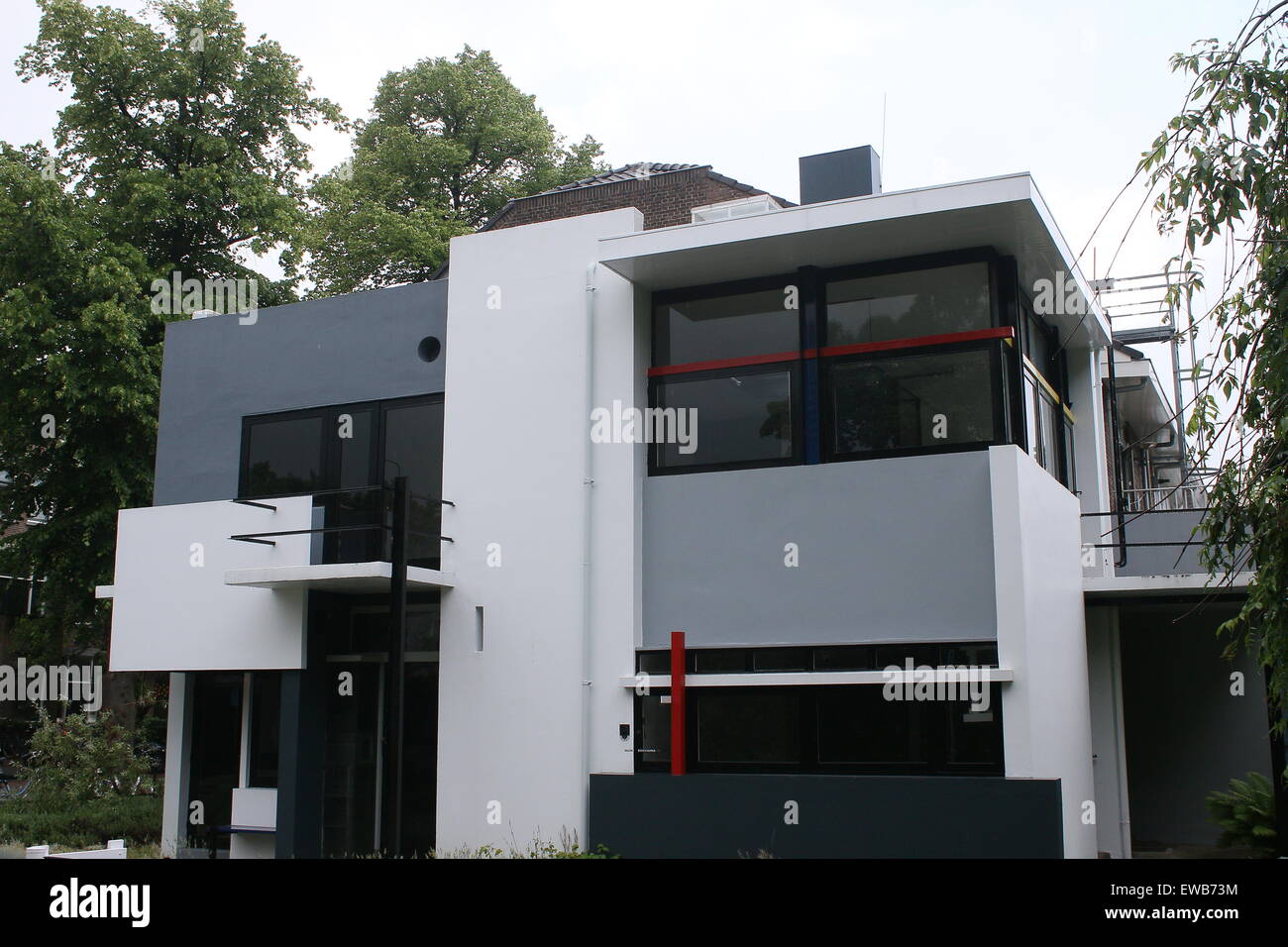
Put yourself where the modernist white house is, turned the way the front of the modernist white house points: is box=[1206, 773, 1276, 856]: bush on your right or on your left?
on your left

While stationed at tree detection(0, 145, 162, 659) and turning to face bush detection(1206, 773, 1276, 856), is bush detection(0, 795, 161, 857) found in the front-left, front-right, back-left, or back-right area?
front-right

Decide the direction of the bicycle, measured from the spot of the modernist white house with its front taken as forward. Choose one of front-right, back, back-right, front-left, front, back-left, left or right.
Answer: back-right

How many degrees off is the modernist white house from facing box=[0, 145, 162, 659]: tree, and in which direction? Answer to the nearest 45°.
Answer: approximately 135° to its right

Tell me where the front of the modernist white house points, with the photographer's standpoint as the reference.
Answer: facing the viewer

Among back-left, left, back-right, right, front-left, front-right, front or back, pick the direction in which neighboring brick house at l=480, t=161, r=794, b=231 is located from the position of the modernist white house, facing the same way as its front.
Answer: back

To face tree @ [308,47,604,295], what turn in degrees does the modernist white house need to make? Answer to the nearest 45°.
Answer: approximately 180°

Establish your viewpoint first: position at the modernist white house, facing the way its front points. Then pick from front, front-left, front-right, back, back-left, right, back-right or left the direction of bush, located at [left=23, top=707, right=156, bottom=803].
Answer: back-right

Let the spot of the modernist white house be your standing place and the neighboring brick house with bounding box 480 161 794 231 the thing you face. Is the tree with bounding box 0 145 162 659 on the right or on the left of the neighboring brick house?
left

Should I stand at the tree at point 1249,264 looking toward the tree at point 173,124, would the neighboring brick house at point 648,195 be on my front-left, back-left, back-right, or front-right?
front-right

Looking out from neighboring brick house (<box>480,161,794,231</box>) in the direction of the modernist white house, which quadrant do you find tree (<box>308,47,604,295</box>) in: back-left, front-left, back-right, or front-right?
back-right
